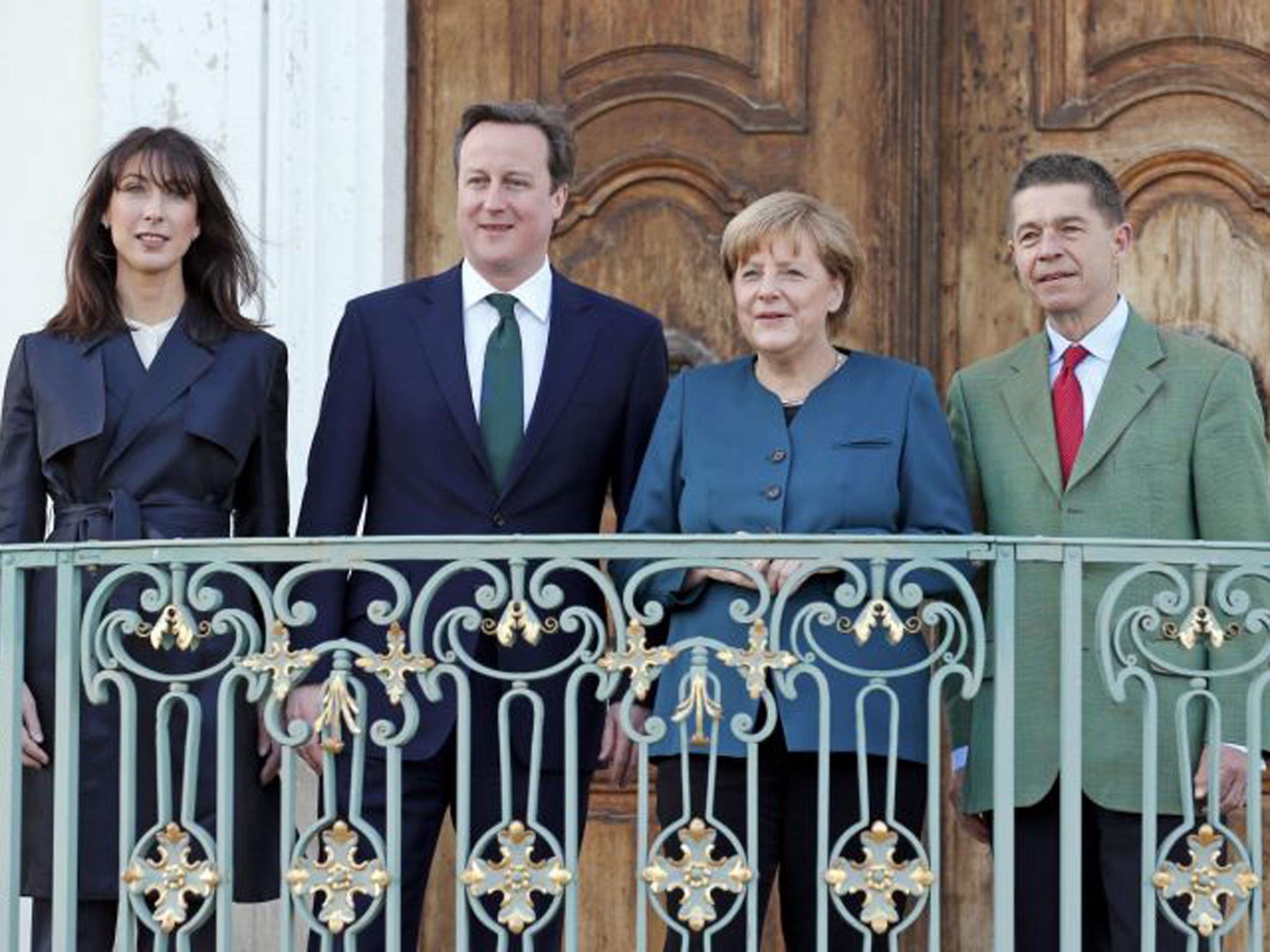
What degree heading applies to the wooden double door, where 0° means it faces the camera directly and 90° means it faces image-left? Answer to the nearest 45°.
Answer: approximately 0°

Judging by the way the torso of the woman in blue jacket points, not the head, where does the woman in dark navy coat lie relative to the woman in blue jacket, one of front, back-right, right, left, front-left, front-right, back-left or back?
right

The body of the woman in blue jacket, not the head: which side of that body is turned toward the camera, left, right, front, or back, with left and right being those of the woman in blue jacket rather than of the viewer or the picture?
front

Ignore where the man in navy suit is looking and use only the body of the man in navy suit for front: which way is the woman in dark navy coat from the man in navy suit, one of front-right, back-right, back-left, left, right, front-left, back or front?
right

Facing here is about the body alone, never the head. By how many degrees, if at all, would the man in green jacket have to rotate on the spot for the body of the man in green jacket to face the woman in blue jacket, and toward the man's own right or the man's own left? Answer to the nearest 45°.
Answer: approximately 45° to the man's own right

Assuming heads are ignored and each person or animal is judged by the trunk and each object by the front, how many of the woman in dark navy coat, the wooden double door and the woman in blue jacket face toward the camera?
3

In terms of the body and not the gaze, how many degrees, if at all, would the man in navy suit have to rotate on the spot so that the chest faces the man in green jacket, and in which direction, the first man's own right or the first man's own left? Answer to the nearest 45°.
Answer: approximately 90° to the first man's own left

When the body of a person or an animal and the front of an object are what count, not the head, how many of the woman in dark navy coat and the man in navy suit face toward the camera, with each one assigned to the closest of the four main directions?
2

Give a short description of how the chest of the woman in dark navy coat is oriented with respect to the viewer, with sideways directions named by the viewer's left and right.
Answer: facing the viewer

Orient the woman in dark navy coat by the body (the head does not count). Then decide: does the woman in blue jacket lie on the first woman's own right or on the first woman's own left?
on the first woman's own left

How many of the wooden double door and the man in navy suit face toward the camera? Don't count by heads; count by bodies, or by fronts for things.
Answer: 2

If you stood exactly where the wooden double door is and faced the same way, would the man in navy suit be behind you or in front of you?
in front

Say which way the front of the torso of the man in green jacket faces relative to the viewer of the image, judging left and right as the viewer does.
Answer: facing the viewer and to the left of the viewer

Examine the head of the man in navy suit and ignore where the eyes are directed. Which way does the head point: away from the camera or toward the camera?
toward the camera
